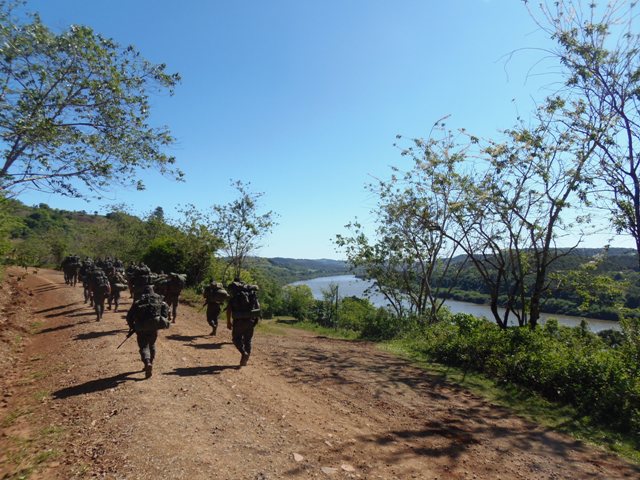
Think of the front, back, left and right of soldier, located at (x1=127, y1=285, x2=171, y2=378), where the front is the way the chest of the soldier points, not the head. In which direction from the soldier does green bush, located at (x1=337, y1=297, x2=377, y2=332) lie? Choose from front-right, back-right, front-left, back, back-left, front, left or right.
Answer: front-right

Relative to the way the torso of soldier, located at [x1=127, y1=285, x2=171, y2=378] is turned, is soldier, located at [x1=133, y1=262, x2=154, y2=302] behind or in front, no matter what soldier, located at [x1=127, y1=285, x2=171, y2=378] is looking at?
in front

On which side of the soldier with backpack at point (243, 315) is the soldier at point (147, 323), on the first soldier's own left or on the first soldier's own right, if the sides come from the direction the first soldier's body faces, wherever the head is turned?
on the first soldier's own left

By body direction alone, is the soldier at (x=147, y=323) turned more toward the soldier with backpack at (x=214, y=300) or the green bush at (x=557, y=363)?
the soldier with backpack

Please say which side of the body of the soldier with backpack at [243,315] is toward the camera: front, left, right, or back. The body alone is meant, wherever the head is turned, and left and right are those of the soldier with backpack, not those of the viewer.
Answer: back

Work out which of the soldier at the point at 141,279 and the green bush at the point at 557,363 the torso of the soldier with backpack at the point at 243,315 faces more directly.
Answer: the soldier

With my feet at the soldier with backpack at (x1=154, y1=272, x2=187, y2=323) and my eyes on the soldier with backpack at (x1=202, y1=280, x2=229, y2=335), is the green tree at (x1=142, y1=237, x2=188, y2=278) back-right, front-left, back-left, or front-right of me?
back-left

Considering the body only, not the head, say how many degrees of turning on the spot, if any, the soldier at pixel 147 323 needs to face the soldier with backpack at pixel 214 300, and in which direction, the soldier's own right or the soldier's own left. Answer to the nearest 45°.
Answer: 0° — they already face them

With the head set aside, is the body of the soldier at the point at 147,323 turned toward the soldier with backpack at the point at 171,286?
yes

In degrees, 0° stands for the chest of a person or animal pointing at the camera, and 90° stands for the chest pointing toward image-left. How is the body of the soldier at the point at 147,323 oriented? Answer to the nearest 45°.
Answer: approximately 180°
